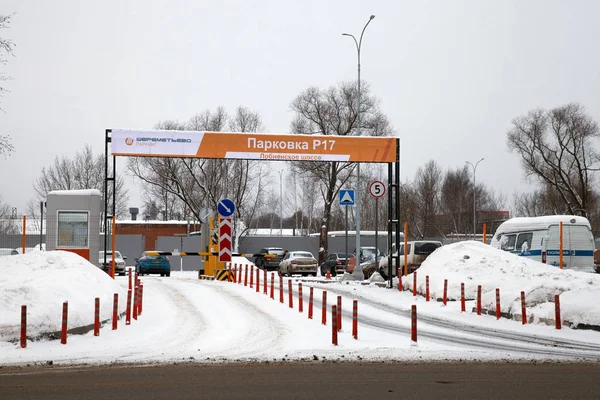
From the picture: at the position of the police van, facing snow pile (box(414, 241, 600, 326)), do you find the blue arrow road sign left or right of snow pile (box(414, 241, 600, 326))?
right

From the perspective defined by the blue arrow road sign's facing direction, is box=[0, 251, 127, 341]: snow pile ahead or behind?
ahead

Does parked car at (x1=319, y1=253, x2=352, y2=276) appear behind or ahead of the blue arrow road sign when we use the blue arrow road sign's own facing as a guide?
behind

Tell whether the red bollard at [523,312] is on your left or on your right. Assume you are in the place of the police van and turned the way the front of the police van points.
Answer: on your left

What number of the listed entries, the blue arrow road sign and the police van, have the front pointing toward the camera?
1

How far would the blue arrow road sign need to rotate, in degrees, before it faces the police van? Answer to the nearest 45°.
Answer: approximately 90° to its left

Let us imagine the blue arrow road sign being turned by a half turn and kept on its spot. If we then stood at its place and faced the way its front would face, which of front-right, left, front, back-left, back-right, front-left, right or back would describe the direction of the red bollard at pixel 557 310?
back-right
